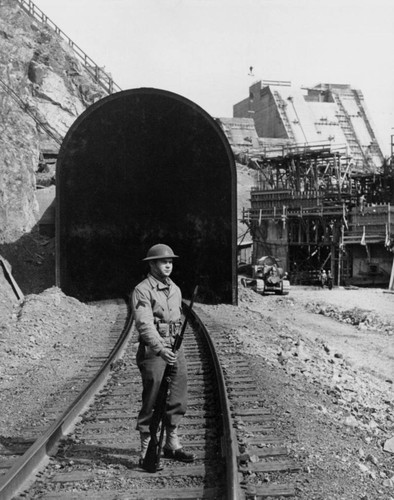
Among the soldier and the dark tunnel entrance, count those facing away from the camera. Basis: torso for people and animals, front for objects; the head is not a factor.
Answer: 0

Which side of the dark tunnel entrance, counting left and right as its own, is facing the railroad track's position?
front

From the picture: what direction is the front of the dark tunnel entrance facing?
toward the camera

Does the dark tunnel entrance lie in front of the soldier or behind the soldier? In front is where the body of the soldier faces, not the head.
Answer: behind

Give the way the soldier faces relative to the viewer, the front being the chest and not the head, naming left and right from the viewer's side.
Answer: facing the viewer and to the right of the viewer

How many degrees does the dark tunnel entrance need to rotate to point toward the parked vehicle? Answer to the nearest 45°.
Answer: approximately 135° to its left

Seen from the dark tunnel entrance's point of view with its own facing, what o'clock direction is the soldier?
The soldier is roughly at 12 o'clock from the dark tunnel entrance.

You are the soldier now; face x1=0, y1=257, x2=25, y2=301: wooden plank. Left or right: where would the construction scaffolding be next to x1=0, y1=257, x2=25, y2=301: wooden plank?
right

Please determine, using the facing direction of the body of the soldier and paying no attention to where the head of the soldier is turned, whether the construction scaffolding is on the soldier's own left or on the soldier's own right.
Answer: on the soldier's own left

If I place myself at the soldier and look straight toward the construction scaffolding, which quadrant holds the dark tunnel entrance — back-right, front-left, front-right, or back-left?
front-left

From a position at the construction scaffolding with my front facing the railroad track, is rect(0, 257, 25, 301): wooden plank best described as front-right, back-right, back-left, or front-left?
front-right

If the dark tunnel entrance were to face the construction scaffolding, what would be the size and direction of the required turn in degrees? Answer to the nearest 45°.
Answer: approximately 135° to its left
